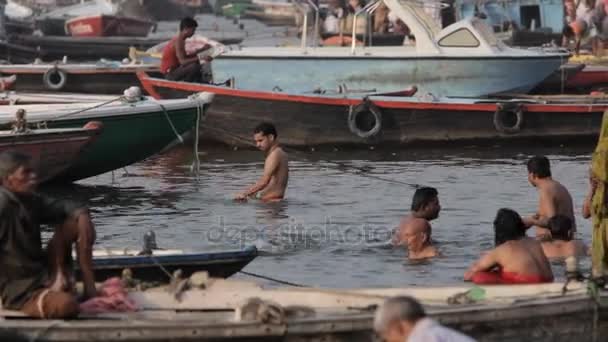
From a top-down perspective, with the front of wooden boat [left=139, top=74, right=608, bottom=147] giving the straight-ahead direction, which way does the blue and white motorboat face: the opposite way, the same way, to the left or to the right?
the opposite way

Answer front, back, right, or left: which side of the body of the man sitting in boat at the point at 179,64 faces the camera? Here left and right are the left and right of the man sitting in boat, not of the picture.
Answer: right

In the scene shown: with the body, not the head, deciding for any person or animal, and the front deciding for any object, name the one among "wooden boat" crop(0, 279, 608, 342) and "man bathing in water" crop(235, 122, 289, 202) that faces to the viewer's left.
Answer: the man bathing in water

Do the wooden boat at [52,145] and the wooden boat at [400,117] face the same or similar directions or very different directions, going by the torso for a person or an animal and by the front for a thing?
very different directions

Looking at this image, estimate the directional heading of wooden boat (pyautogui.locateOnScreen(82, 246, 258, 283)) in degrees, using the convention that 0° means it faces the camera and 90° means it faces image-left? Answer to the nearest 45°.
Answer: approximately 270°

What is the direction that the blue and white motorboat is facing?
to the viewer's right

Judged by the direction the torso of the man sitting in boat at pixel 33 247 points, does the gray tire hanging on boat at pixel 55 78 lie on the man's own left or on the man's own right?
on the man's own left

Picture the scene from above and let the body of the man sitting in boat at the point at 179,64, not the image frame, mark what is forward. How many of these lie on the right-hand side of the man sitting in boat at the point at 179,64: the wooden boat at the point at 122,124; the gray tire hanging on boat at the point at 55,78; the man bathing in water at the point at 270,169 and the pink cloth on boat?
3

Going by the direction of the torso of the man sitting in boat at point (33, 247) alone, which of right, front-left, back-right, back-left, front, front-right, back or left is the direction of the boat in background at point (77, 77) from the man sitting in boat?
left

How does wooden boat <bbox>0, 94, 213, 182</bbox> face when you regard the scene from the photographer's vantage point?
facing to the right of the viewer

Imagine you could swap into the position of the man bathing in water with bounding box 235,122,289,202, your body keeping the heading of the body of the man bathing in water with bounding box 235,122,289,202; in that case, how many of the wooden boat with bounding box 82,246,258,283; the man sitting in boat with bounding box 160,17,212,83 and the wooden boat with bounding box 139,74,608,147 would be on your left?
1

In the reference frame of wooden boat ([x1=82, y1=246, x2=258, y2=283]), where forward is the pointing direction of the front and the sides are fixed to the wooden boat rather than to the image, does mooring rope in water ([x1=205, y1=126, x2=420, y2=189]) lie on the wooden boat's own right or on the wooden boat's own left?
on the wooden boat's own left
